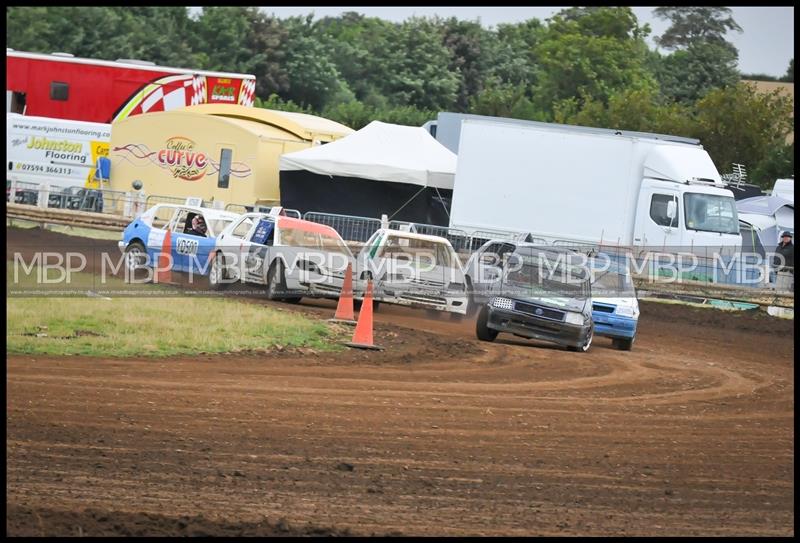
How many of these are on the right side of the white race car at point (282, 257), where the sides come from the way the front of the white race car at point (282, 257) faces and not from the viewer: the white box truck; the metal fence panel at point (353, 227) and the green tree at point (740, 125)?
0

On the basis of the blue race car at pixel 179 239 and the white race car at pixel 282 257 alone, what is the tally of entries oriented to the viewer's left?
0

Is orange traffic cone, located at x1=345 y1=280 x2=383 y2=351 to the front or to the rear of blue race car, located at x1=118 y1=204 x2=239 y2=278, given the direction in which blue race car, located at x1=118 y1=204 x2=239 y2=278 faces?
to the front

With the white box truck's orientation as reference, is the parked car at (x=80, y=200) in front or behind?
behind

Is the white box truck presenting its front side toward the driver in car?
no

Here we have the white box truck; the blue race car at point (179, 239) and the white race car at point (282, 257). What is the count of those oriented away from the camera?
0

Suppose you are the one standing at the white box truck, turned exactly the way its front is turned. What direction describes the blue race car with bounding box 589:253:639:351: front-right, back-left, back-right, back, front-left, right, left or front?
front-right

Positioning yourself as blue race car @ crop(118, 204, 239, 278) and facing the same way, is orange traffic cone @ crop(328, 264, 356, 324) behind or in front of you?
in front

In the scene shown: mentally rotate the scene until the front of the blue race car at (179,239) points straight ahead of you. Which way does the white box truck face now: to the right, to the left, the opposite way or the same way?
the same way

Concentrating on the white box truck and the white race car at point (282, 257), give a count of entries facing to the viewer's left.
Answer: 0

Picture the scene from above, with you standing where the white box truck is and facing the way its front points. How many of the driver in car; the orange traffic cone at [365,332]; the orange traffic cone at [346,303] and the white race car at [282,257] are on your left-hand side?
0

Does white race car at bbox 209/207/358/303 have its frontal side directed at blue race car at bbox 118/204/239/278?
no

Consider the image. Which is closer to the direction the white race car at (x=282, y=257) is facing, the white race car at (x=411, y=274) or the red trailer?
the white race car

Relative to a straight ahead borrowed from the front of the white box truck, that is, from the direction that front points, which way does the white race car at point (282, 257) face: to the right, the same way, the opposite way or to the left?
the same way

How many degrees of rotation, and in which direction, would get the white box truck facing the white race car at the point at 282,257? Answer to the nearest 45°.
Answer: approximately 90° to its right

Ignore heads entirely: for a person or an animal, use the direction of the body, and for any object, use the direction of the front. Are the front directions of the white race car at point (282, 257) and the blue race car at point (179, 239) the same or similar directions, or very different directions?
same or similar directions

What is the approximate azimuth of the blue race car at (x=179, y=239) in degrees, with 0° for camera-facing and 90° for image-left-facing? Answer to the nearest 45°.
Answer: approximately 315°
